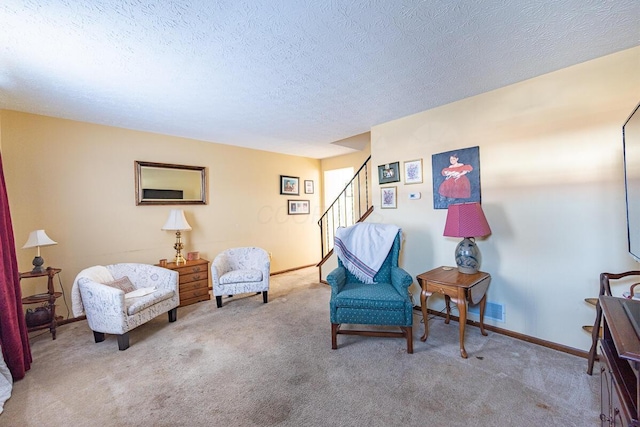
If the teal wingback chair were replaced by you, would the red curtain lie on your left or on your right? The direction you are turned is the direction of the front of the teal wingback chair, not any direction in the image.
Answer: on your right

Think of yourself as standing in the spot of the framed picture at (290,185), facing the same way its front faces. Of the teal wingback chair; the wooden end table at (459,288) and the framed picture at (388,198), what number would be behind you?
0

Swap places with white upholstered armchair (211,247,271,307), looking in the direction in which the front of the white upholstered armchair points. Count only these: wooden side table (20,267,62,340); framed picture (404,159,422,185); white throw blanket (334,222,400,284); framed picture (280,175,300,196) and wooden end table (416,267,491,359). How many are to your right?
1

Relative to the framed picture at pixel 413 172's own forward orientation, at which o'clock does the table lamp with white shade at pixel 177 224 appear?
The table lamp with white shade is roughly at 1 o'clock from the framed picture.

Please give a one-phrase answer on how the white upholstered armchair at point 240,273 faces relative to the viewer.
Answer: facing the viewer

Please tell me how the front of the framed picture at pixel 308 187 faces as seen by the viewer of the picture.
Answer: facing the viewer and to the right of the viewer

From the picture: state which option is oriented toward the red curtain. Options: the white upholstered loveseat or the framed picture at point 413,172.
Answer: the framed picture

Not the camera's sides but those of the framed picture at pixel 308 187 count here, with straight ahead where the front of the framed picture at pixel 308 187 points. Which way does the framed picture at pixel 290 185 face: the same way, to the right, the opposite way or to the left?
the same way

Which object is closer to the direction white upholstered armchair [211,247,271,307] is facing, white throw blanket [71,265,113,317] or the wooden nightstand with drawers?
the white throw blanket

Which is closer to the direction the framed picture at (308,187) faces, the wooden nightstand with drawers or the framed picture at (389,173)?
the framed picture
